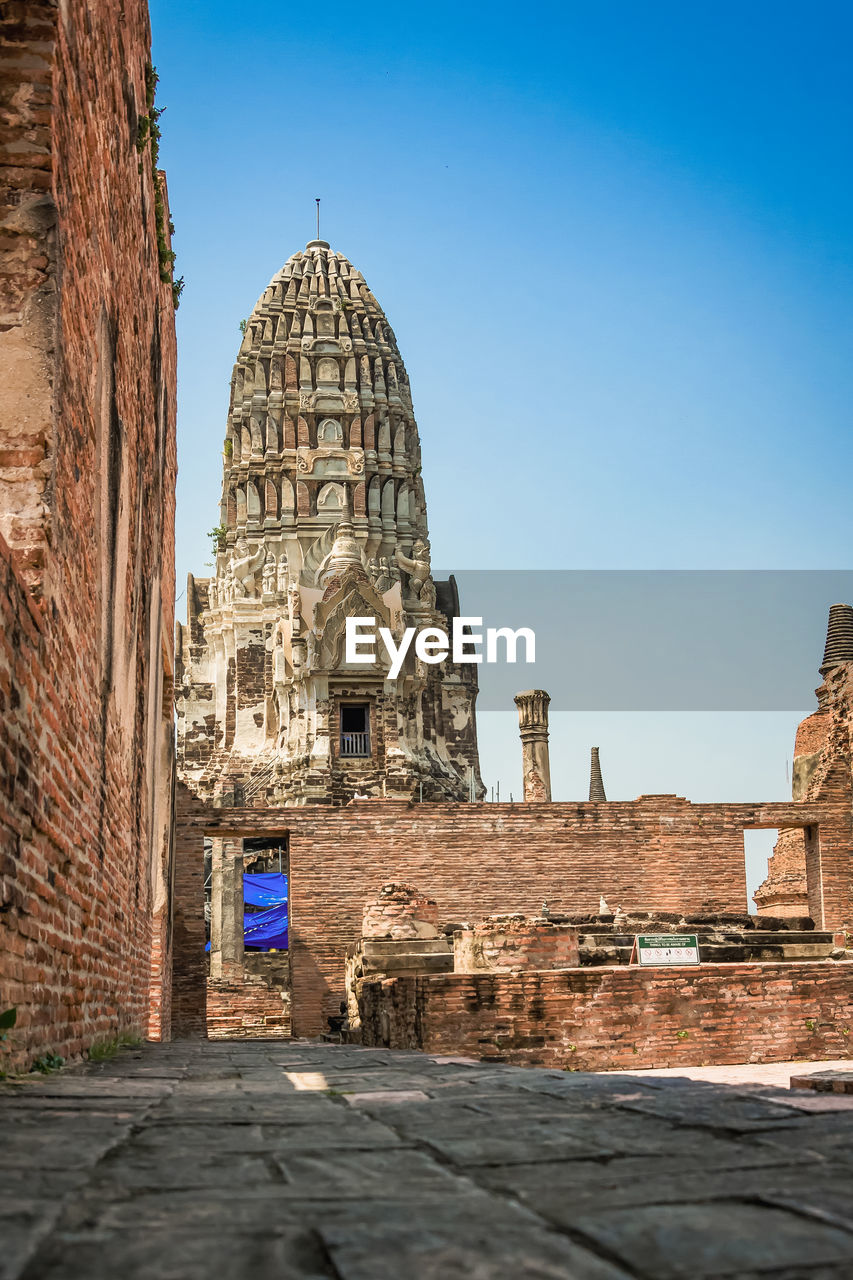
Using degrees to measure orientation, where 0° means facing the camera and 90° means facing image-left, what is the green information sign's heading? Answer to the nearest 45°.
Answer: approximately 0°

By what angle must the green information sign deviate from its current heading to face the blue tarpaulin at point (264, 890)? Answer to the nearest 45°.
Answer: approximately 135° to its right

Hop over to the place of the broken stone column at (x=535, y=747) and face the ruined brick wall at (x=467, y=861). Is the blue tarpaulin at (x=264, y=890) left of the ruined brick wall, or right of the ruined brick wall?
right

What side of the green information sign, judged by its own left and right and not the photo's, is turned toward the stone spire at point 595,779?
back

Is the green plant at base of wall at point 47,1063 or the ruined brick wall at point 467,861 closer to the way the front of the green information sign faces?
the green plant at base of wall

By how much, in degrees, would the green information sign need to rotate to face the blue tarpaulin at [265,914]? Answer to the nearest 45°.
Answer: approximately 135° to its right

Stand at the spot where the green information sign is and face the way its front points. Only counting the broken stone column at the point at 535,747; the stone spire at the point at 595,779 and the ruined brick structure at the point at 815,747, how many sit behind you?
3

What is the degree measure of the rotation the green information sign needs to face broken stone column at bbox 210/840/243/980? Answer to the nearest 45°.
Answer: approximately 135° to its right

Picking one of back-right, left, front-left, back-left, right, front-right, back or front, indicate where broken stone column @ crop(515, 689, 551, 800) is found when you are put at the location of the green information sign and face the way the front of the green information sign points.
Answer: back

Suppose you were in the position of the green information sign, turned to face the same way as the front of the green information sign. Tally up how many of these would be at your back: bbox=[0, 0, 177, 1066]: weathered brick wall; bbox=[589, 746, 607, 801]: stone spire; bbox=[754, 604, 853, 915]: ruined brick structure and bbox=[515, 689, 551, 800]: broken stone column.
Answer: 3
